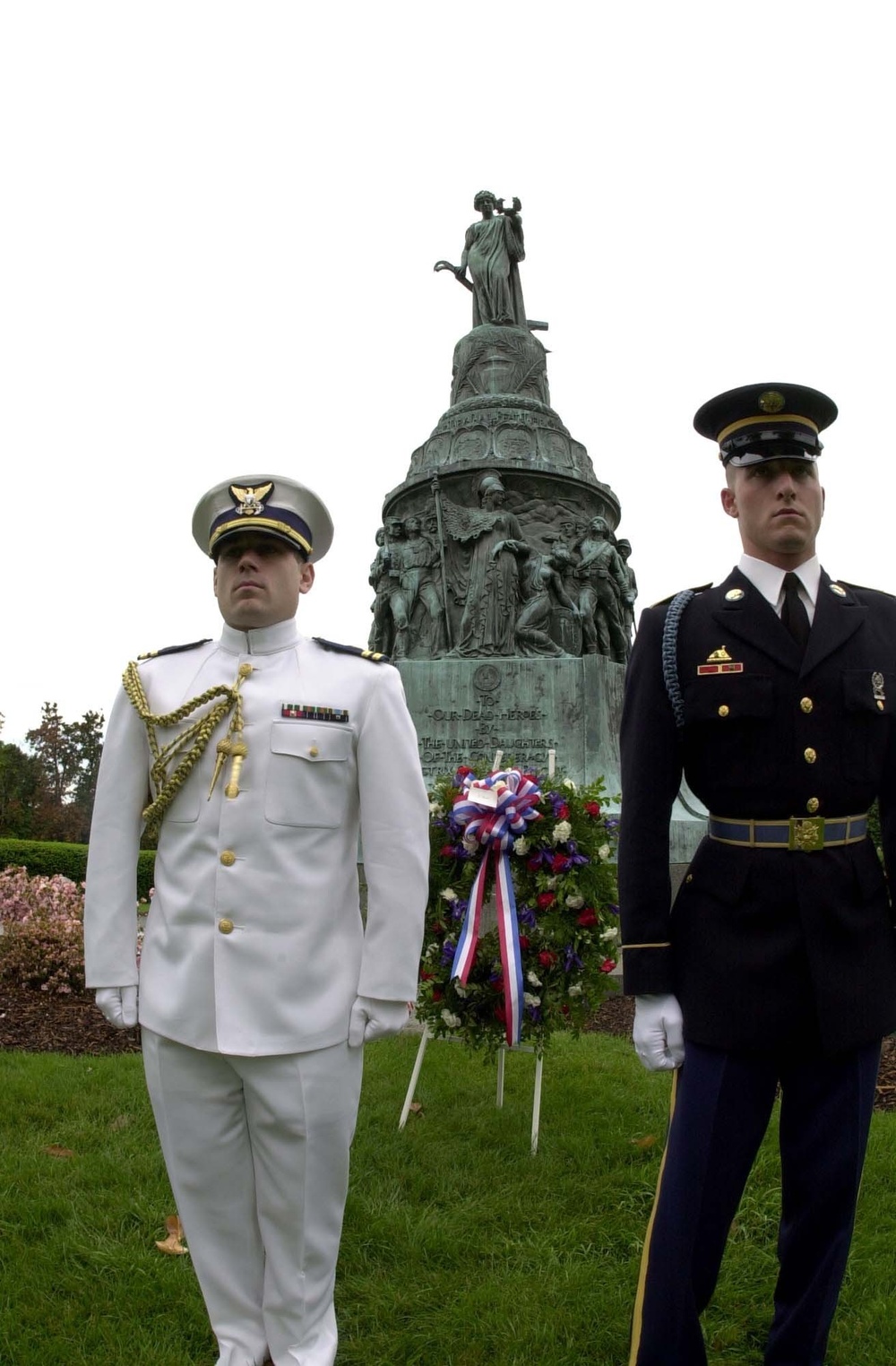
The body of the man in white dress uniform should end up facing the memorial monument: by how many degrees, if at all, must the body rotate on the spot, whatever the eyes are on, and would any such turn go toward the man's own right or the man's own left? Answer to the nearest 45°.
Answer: approximately 180°

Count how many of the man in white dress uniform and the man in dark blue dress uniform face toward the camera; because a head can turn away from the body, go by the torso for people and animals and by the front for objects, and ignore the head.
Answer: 2

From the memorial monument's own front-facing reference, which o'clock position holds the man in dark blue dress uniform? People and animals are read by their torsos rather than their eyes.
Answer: The man in dark blue dress uniform is roughly at 12 o'clock from the memorial monument.

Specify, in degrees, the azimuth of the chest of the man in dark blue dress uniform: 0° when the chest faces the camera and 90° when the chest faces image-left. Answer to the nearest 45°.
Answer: approximately 0°

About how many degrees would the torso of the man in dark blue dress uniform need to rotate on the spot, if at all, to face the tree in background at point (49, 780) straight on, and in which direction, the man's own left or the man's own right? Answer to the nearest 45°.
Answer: approximately 135° to the man's own right

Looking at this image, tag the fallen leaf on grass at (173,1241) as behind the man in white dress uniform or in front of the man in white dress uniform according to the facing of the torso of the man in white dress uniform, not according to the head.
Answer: behind

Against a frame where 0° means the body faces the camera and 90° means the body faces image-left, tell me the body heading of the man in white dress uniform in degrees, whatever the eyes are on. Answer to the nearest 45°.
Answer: approximately 0°

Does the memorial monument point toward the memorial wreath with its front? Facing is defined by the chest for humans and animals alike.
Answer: yes
